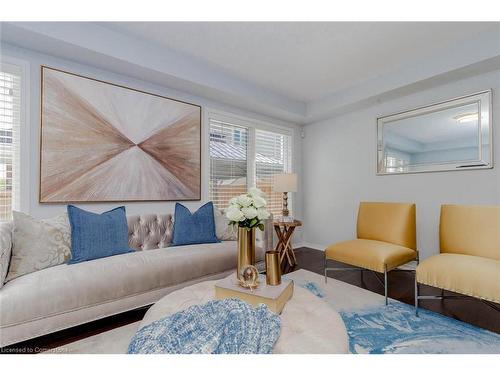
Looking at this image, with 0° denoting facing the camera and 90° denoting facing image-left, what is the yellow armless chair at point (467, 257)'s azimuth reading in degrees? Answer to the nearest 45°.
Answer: approximately 45°

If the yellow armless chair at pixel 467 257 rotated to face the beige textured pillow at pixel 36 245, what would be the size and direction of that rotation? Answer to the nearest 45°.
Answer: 0° — it already faces it

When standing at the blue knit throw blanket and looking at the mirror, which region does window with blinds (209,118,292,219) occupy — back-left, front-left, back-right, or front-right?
front-left

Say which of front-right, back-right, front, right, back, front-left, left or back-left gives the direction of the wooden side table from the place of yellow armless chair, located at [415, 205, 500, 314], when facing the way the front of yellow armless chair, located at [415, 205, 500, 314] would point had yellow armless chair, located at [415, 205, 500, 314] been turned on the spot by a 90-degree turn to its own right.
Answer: front-left

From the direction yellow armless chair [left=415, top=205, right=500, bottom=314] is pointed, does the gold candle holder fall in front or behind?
in front

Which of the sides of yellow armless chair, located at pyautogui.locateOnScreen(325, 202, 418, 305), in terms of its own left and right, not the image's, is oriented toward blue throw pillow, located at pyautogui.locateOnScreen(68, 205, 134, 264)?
front

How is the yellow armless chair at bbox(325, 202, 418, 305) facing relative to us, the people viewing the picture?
facing the viewer and to the left of the viewer

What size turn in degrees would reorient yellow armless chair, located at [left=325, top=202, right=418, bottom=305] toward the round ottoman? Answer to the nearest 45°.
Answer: approximately 45° to its left

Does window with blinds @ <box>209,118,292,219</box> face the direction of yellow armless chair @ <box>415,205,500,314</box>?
yes

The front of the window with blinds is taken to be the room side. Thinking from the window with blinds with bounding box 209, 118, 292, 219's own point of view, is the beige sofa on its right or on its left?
on its right

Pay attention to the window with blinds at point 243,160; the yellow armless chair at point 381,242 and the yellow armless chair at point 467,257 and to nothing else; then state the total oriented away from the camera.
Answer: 0

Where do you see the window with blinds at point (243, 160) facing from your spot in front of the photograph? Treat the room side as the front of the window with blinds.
facing the viewer and to the right of the viewer

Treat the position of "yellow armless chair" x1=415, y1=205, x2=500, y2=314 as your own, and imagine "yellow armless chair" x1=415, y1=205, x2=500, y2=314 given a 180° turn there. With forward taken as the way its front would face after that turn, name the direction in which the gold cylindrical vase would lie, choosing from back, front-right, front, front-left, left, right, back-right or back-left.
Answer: back

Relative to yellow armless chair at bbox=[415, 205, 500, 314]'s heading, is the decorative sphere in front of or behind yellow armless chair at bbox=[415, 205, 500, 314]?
in front

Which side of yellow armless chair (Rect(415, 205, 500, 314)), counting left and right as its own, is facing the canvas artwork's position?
right

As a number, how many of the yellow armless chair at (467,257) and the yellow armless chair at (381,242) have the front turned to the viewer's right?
0
